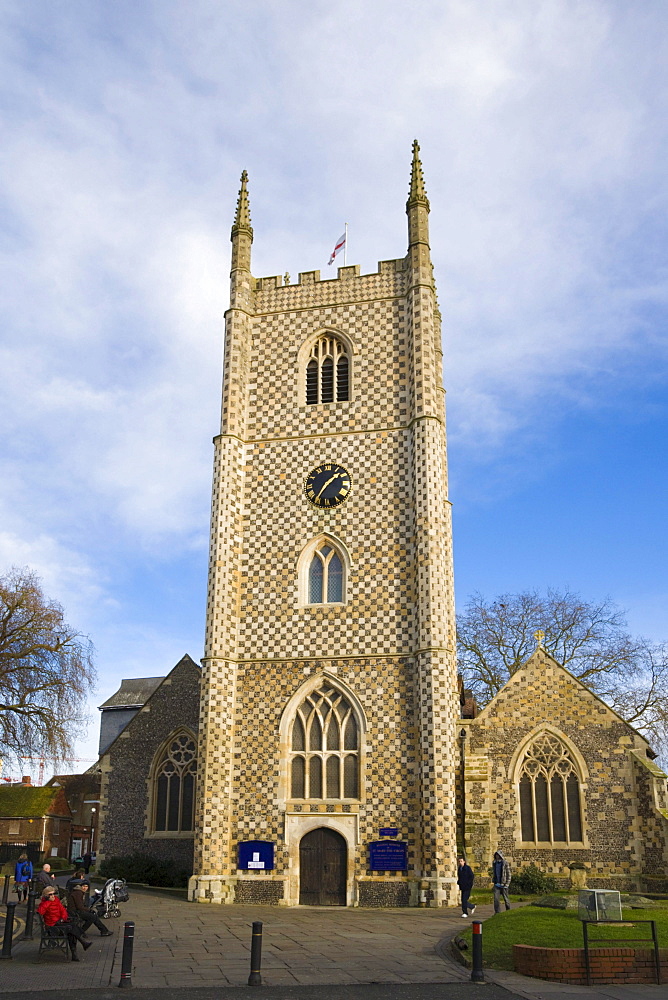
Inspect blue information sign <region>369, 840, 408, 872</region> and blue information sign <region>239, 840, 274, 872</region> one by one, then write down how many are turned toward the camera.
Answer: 2

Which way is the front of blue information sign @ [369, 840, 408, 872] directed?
toward the camera

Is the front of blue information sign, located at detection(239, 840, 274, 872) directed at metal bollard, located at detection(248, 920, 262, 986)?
yes

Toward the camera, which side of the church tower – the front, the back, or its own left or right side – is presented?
front

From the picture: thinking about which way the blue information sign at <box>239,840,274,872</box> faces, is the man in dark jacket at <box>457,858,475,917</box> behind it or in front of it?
in front

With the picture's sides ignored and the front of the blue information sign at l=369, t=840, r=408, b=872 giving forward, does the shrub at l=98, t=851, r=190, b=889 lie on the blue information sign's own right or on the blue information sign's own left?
on the blue information sign's own right

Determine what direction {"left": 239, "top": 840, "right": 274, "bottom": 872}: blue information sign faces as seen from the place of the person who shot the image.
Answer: facing the viewer

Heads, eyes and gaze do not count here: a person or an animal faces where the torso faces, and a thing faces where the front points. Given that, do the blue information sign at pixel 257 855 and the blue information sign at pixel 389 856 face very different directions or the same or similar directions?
same or similar directions

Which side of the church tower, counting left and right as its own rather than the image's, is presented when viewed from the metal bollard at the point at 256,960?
front

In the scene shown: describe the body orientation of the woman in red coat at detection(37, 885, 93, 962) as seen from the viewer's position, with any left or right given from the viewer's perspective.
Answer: facing the viewer and to the right of the viewer

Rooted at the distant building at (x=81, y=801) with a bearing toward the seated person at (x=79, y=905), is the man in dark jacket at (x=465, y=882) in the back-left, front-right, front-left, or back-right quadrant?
front-left

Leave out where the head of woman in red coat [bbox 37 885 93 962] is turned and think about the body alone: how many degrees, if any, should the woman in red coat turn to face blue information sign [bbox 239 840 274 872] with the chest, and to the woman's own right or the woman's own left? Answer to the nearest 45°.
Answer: approximately 90° to the woman's own left

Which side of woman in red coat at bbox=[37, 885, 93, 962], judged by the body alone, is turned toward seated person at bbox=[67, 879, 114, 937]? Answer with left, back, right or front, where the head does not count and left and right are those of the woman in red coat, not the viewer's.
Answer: left
